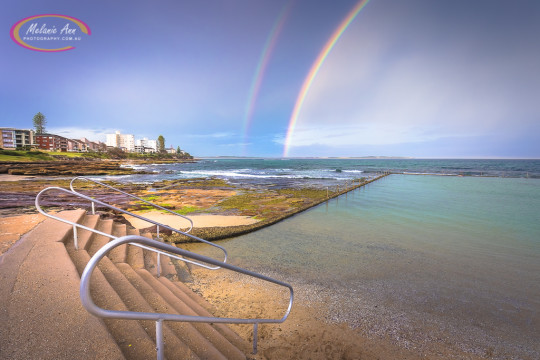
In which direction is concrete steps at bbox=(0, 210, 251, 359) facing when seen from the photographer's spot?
facing to the right of the viewer
